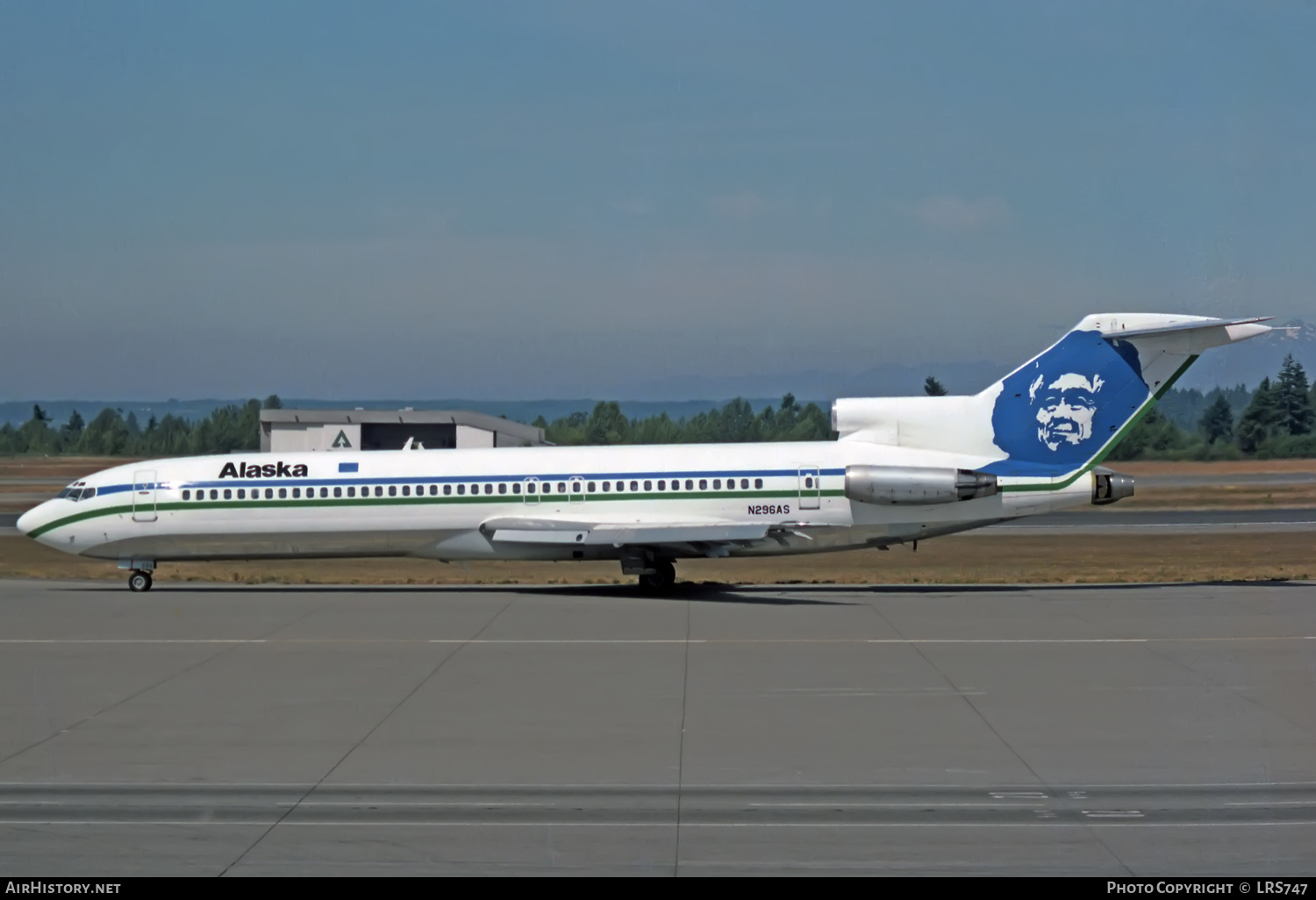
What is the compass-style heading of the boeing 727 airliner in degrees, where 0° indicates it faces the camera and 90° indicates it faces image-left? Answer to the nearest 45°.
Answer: approximately 90°
